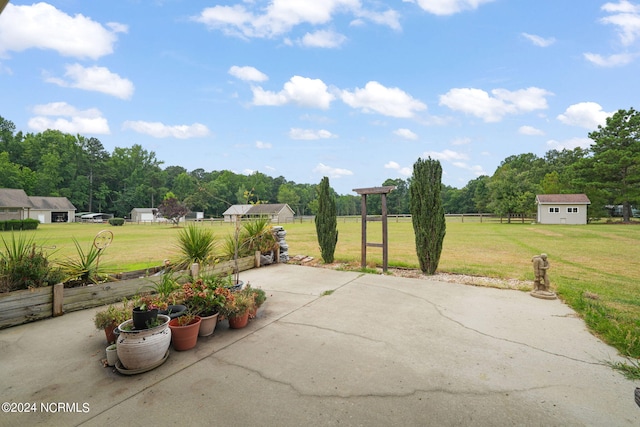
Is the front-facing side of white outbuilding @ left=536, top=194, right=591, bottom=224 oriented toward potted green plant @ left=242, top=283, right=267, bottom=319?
yes

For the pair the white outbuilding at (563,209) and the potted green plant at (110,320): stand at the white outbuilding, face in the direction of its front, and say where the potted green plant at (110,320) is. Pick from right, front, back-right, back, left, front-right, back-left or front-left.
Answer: front

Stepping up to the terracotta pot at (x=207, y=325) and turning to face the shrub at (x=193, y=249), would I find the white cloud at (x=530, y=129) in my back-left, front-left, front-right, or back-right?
front-right

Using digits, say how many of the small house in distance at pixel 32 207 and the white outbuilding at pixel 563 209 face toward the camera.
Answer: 2

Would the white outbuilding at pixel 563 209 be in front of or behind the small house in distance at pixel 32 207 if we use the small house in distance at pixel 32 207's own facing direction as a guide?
in front

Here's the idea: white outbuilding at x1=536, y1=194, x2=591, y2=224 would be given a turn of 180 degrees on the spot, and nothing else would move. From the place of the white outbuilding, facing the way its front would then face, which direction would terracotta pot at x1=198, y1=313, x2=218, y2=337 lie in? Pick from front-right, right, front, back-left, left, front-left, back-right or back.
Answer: back

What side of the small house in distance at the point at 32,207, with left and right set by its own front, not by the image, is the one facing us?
front

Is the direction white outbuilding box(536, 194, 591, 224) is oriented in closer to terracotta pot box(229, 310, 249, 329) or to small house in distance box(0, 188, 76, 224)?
the terracotta pot

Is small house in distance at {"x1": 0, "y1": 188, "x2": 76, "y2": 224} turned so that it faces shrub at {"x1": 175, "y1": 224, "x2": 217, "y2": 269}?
yes

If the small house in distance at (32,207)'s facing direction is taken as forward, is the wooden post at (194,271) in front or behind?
in front

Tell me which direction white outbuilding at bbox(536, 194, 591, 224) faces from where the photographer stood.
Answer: facing the viewer

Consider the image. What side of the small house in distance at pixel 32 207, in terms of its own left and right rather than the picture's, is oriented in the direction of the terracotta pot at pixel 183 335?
front

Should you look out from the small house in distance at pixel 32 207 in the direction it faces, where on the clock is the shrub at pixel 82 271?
The shrub is roughly at 12 o'clock from the small house in distance.

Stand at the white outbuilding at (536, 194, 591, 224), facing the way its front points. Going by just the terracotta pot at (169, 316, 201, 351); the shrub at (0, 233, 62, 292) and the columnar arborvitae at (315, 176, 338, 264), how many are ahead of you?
3
